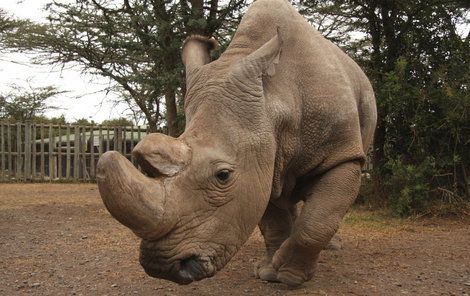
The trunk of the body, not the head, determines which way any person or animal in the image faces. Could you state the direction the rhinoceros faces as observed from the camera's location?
facing the viewer and to the left of the viewer

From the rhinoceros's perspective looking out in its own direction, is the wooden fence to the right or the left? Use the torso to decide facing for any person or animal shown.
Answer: on its right

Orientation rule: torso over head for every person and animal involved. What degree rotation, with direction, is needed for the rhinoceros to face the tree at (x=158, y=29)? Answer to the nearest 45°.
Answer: approximately 135° to its right
